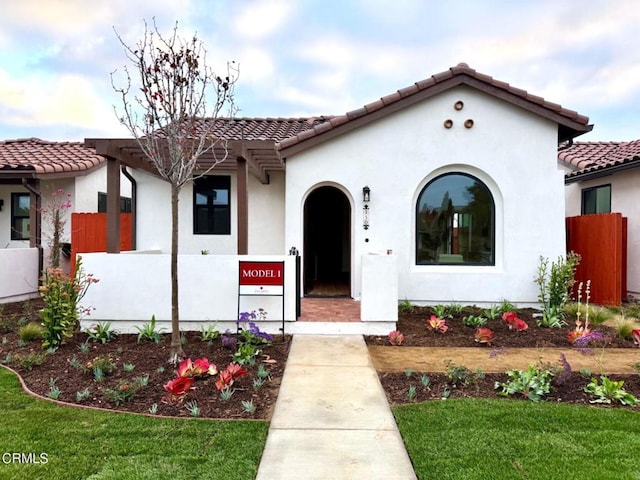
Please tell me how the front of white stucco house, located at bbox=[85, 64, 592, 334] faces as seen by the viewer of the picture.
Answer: facing the viewer

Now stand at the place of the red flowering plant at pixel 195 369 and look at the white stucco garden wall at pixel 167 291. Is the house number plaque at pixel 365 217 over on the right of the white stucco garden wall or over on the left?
right

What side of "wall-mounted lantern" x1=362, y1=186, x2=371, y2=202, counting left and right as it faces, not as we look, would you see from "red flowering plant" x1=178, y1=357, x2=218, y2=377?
front

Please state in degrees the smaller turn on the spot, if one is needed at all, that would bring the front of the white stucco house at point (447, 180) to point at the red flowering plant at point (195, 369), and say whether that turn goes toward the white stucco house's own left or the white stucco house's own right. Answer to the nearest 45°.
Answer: approximately 45° to the white stucco house's own right

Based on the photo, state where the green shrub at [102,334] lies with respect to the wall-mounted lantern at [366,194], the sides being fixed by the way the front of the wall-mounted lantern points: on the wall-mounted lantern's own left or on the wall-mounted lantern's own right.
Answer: on the wall-mounted lantern's own right

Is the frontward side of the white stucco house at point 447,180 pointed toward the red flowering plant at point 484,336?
yes

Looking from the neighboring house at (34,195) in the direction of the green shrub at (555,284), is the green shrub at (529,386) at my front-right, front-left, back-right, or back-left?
front-right

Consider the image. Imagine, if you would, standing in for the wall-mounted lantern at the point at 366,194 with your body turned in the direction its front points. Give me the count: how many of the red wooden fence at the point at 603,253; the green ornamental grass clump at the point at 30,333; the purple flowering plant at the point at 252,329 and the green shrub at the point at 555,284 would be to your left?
2

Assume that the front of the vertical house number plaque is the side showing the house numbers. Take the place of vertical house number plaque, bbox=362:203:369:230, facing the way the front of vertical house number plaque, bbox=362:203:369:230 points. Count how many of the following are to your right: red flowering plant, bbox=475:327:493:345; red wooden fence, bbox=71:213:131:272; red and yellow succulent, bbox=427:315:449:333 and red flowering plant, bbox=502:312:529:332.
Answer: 1

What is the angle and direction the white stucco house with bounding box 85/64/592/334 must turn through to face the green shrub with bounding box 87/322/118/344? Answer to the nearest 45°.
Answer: approximately 45° to its right

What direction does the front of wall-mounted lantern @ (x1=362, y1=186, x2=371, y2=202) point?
toward the camera

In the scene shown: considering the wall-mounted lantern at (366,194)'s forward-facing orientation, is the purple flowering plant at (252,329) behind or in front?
in front

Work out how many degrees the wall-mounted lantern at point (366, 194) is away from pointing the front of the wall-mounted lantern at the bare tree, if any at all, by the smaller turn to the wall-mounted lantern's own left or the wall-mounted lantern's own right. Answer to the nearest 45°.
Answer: approximately 45° to the wall-mounted lantern's own right

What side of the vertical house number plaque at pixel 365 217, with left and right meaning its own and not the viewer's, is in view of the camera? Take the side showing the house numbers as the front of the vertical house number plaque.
front

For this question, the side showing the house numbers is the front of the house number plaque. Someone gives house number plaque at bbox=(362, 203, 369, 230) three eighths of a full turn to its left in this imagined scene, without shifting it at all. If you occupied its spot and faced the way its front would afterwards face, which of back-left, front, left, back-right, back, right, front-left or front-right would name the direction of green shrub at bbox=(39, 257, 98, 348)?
back
